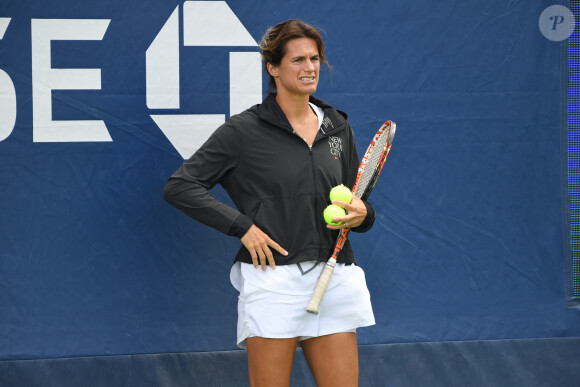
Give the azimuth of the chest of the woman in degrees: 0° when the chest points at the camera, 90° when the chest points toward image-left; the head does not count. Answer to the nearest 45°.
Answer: approximately 315°
